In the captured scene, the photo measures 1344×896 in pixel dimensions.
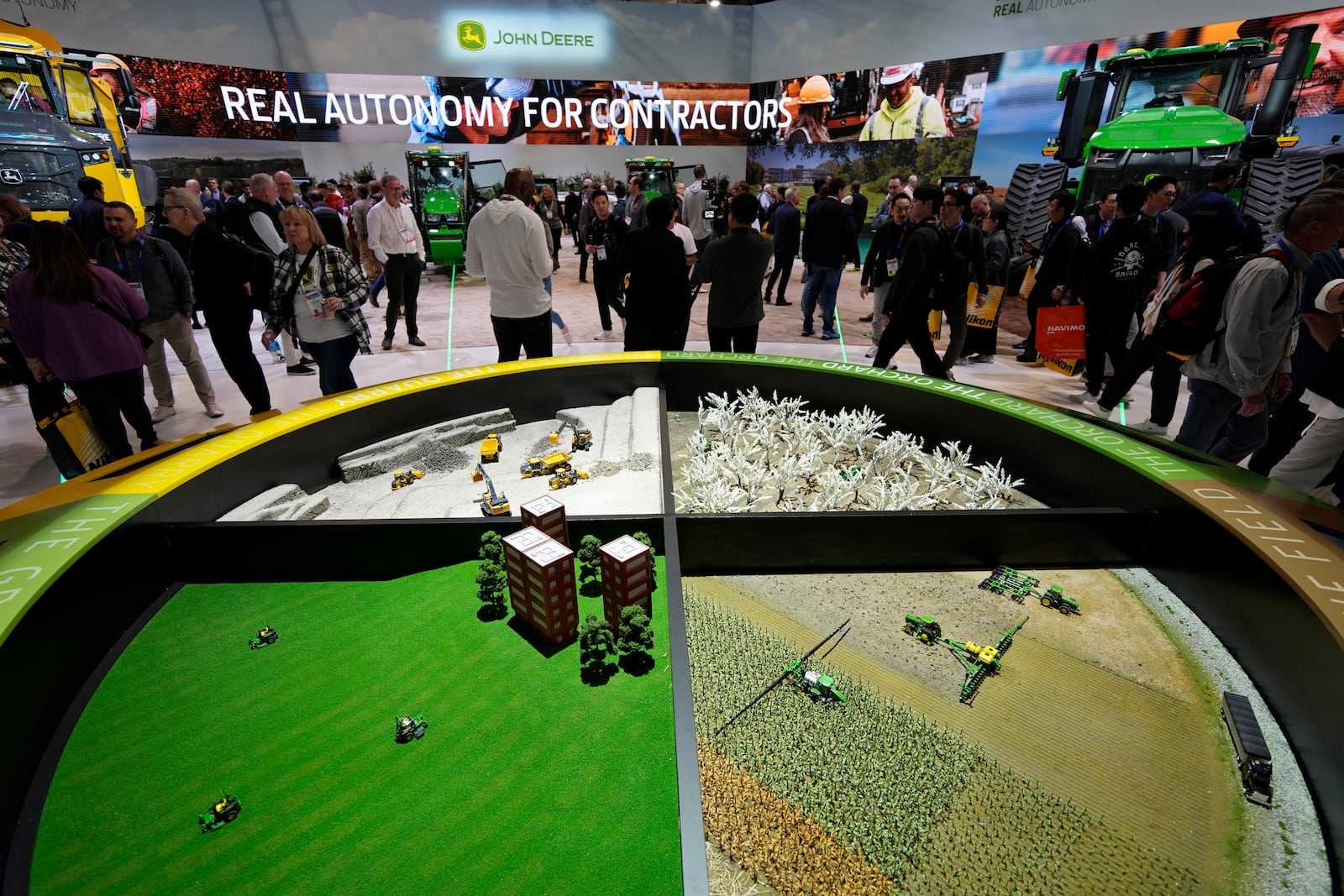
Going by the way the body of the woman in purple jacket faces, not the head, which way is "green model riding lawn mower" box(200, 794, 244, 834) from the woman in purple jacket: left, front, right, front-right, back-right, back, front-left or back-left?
back

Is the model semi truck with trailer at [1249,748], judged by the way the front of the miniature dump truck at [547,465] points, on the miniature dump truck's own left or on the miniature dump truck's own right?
on the miniature dump truck's own left

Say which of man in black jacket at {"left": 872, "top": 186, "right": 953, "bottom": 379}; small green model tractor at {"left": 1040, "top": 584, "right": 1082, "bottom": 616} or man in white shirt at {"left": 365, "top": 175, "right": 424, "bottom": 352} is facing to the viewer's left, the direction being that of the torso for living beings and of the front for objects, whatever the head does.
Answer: the man in black jacket

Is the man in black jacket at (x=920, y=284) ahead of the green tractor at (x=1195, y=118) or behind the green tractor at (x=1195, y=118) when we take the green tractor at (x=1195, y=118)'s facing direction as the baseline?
ahead

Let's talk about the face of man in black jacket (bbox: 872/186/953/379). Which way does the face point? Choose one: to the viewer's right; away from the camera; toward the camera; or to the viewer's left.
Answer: to the viewer's left

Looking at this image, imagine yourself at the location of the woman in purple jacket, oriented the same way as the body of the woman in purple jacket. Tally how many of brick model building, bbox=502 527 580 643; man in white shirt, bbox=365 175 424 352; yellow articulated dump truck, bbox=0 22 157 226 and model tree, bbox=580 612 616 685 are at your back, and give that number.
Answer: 2

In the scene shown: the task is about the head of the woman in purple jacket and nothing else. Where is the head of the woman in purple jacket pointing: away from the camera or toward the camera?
away from the camera

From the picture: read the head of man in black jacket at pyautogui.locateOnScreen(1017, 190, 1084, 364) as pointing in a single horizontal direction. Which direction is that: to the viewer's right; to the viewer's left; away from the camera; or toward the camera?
to the viewer's left

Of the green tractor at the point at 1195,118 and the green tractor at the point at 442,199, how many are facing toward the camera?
2
